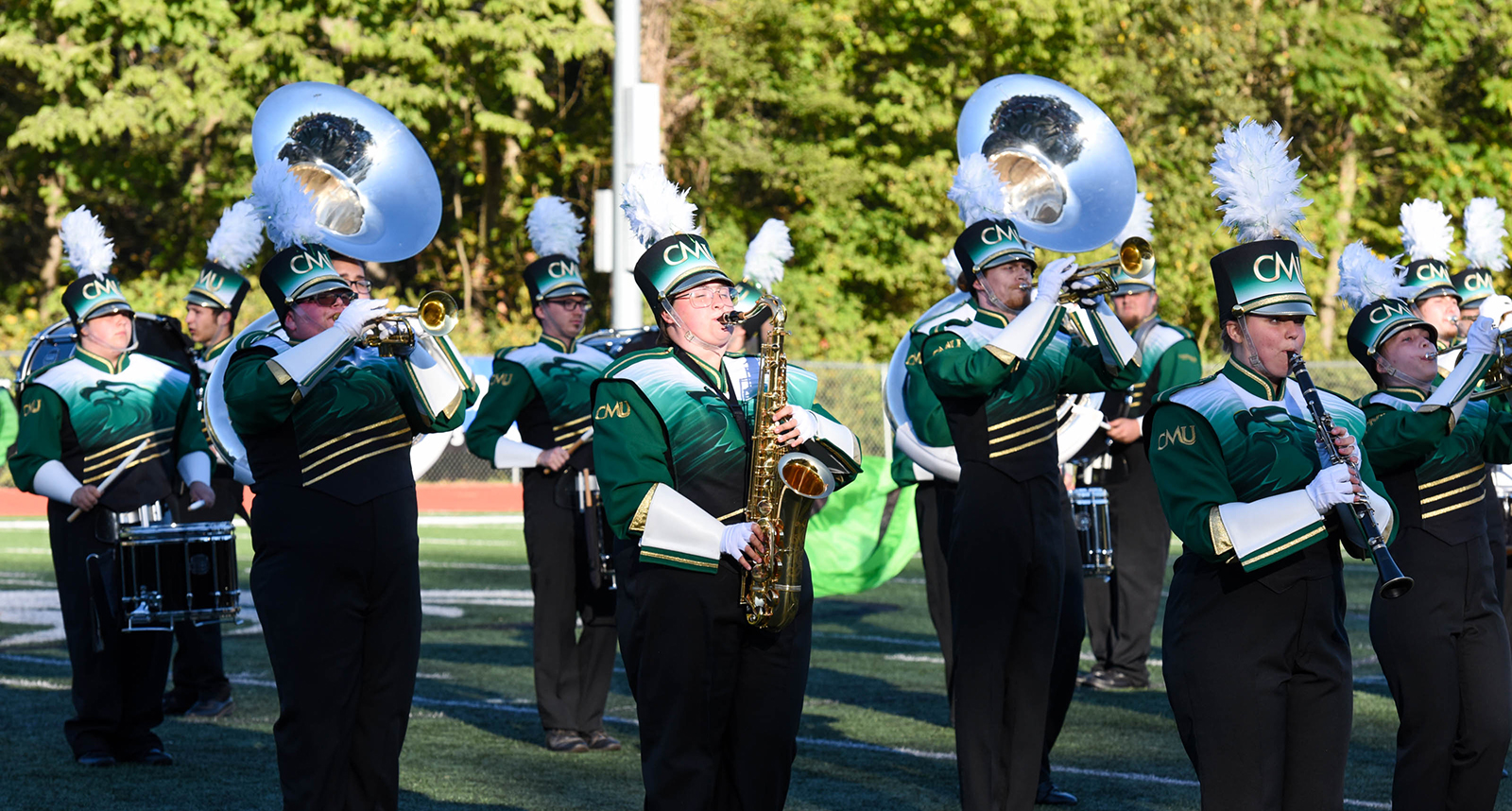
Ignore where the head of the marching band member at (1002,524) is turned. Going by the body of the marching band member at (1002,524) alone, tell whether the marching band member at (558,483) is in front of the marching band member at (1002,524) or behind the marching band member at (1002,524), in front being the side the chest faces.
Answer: behind

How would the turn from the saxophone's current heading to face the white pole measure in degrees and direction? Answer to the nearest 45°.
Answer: approximately 135° to its left

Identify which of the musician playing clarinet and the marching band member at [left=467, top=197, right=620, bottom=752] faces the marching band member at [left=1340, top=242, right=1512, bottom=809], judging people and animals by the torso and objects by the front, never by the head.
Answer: the marching band member at [left=467, top=197, right=620, bottom=752]

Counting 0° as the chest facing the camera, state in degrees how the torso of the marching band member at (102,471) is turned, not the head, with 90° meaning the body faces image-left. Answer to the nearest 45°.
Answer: approximately 315°

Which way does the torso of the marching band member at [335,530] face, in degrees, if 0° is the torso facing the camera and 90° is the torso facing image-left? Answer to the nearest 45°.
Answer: approximately 315°

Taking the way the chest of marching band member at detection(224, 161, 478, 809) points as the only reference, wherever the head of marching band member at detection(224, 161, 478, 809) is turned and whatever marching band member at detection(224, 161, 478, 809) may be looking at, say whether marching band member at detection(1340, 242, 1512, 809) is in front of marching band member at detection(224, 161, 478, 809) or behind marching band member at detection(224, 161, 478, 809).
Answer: in front
